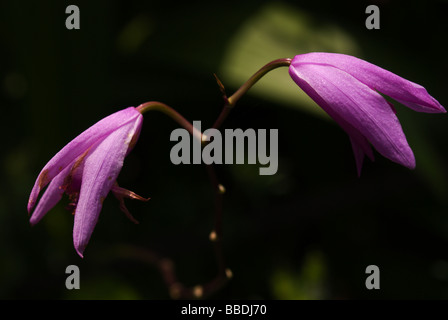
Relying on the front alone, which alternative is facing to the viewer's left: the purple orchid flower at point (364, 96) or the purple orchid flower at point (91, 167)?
the purple orchid flower at point (91, 167)

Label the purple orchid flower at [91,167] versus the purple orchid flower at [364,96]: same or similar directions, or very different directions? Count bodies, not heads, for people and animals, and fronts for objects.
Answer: very different directions

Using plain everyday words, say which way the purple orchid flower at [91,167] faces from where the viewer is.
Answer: facing to the left of the viewer

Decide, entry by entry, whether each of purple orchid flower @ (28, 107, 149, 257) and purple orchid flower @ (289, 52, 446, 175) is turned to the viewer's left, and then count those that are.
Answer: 1

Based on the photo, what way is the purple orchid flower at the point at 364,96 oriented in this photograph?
to the viewer's right
